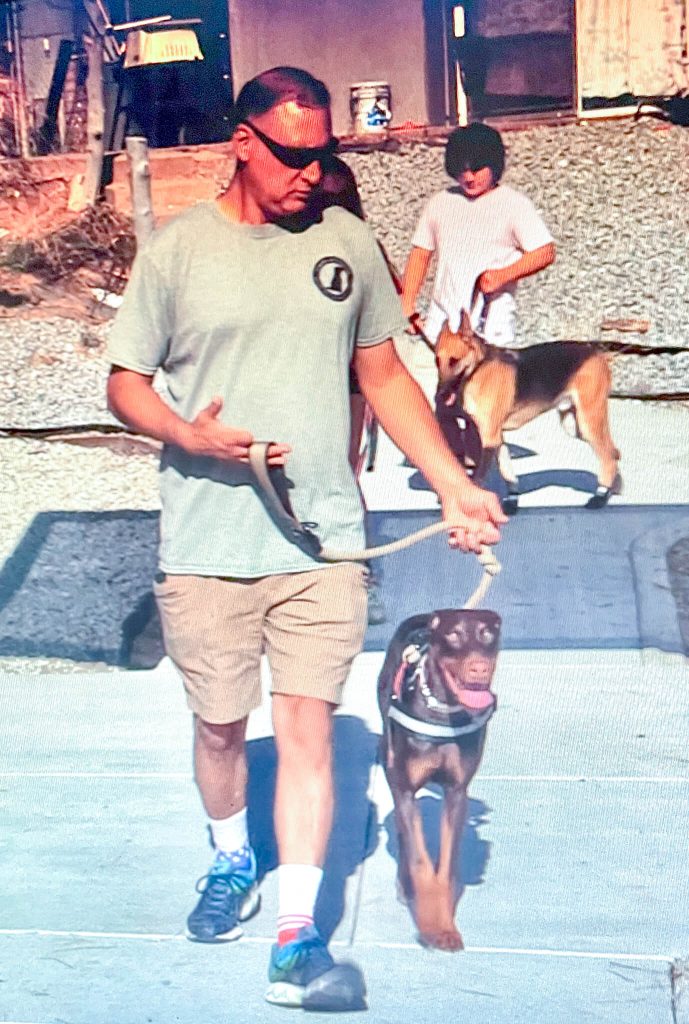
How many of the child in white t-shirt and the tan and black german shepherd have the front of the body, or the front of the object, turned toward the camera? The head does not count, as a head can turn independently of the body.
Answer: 1

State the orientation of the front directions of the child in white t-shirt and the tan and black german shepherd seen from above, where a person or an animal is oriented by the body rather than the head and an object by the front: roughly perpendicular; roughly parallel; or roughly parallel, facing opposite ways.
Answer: roughly perpendicular

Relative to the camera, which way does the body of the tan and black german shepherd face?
to the viewer's left

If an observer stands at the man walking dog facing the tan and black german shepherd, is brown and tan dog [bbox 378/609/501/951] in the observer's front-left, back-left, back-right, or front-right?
front-right

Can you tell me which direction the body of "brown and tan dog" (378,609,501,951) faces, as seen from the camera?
toward the camera

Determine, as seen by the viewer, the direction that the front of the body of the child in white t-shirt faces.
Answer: toward the camera

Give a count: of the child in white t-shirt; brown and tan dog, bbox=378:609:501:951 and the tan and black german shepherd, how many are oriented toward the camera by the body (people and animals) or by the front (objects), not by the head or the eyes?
2

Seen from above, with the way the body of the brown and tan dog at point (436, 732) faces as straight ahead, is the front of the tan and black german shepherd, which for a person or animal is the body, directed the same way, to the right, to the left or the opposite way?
to the right

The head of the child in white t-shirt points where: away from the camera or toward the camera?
toward the camera

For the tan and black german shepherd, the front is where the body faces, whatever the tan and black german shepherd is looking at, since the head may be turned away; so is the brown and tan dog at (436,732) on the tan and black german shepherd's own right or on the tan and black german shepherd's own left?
on the tan and black german shepherd's own left

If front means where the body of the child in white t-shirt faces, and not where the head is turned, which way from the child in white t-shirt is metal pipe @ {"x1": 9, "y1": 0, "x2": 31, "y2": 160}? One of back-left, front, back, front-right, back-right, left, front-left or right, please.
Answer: right
